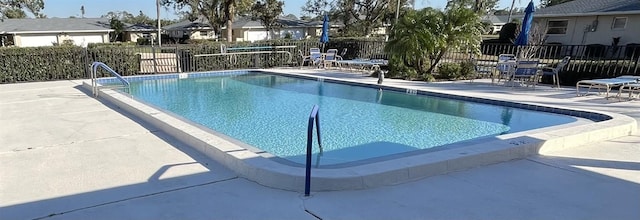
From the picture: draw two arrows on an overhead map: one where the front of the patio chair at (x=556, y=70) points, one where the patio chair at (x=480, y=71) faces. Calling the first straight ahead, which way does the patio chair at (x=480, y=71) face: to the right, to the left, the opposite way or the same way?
the opposite way

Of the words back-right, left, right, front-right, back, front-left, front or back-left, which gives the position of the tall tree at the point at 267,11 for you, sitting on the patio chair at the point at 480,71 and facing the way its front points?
back-left

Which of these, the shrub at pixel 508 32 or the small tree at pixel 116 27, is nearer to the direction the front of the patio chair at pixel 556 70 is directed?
the small tree

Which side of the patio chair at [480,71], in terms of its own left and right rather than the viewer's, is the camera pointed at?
right

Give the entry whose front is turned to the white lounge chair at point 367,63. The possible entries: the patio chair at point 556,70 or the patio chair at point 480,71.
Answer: the patio chair at point 556,70

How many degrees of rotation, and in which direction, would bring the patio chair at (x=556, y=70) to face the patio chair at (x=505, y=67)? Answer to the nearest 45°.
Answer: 0° — it already faces it

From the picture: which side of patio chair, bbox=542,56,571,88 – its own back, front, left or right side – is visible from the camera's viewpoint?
left

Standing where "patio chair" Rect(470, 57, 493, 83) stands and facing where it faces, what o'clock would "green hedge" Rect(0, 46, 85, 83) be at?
The green hedge is roughly at 5 o'clock from the patio chair.
